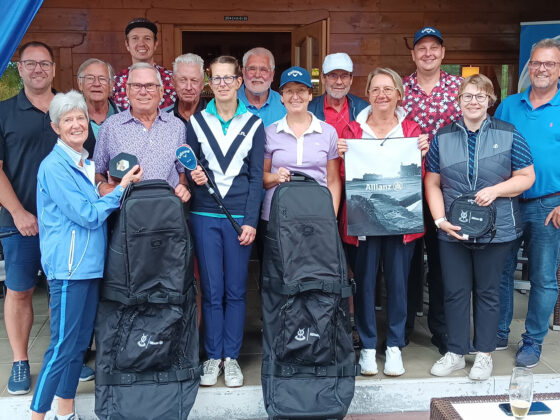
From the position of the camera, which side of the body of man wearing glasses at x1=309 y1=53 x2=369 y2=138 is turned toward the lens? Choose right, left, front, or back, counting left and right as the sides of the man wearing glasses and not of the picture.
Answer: front

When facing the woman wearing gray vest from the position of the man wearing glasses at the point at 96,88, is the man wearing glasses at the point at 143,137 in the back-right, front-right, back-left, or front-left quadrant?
front-right

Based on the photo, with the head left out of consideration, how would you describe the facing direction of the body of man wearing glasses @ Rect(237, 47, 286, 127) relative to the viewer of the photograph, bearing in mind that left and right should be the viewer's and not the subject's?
facing the viewer

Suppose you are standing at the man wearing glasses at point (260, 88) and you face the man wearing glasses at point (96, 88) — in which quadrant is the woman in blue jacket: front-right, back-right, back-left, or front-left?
front-left

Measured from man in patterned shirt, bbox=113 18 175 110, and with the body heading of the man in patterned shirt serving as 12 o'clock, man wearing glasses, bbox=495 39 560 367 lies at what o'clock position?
The man wearing glasses is roughly at 10 o'clock from the man in patterned shirt.

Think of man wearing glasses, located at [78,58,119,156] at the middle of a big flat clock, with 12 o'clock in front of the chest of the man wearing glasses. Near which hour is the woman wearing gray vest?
The woman wearing gray vest is roughly at 10 o'clock from the man wearing glasses.

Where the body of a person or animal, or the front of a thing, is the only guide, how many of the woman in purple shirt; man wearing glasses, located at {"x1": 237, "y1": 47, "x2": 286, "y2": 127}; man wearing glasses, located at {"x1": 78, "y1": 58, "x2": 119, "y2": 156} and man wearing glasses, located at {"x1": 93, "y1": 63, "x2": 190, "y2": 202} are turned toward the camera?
4

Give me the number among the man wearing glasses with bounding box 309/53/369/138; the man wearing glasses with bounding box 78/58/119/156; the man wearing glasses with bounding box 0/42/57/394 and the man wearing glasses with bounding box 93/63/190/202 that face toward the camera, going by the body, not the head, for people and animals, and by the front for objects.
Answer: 4

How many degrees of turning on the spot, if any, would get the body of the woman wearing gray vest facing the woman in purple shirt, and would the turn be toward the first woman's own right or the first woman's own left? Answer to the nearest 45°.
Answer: approximately 90° to the first woman's own right

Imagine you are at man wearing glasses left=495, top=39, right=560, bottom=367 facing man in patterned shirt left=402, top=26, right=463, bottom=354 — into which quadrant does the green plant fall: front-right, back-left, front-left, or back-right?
front-right

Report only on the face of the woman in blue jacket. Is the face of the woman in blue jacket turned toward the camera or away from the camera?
toward the camera

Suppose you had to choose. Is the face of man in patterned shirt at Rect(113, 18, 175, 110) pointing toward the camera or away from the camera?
toward the camera

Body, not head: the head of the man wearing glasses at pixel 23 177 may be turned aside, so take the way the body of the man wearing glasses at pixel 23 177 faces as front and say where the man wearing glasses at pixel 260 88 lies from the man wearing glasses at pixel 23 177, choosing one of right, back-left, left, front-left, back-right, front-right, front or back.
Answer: left

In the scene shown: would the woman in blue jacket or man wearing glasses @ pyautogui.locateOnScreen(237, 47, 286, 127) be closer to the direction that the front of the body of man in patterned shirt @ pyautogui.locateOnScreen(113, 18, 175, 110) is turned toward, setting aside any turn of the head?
the woman in blue jacket

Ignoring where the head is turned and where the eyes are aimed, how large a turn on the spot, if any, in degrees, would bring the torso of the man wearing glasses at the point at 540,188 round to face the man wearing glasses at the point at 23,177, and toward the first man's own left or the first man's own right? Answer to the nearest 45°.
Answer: approximately 45° to the first man's own right
